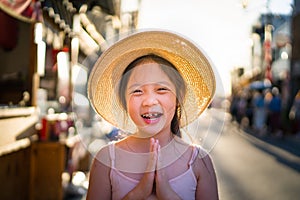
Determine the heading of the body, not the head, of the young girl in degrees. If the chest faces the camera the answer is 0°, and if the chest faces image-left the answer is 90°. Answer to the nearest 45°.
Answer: approximately 0°

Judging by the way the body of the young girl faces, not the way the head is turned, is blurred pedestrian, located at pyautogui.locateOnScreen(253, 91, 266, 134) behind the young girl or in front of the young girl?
behind

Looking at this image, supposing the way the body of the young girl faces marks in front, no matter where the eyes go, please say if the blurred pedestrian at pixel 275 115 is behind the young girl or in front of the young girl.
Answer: behind
